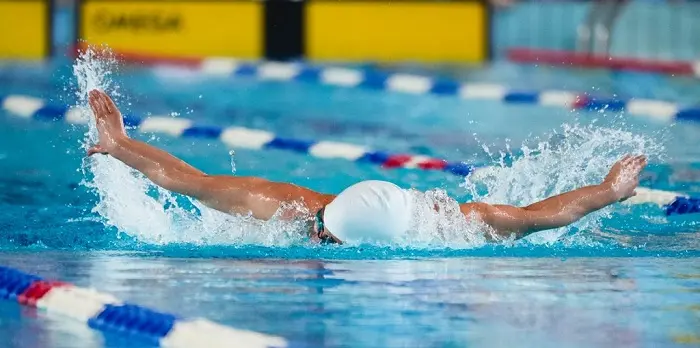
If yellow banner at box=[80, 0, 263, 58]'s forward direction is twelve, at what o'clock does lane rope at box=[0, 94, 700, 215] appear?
The lane rope is roughly at 12 o'clock from the yellow banner.

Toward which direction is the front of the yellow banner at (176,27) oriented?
toward the camera

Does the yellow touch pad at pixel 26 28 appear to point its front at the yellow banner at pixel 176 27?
no

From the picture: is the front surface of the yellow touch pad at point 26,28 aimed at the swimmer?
yes

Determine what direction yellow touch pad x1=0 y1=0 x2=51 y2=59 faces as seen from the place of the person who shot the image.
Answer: facing the viewer

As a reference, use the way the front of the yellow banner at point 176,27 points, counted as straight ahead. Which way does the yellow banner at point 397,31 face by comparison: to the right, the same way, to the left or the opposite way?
the same way

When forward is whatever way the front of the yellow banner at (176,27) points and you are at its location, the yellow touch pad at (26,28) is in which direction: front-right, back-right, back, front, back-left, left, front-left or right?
right

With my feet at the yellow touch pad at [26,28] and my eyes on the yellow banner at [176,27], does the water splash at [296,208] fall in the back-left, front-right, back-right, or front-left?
front-right

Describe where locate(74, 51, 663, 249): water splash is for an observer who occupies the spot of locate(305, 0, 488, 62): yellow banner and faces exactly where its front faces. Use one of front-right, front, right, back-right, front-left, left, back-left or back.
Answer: front

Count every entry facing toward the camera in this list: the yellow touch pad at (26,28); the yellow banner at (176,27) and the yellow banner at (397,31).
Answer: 3

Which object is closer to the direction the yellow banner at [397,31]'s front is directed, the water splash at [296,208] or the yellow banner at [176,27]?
the water splash

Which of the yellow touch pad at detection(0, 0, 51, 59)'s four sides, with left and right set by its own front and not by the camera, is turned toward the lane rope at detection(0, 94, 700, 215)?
front

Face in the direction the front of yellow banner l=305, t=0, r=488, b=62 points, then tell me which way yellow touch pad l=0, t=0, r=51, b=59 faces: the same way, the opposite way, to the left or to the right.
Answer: the same way

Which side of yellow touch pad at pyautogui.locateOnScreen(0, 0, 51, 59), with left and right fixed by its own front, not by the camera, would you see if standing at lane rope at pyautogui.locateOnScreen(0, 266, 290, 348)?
front

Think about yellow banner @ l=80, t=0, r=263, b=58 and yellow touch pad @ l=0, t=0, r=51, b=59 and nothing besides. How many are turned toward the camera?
2

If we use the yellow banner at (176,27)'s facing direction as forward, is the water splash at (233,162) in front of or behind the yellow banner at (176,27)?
in front

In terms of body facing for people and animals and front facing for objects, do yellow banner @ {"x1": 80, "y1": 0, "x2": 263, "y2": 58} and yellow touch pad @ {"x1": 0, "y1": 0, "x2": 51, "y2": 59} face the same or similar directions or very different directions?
same or similar directions
